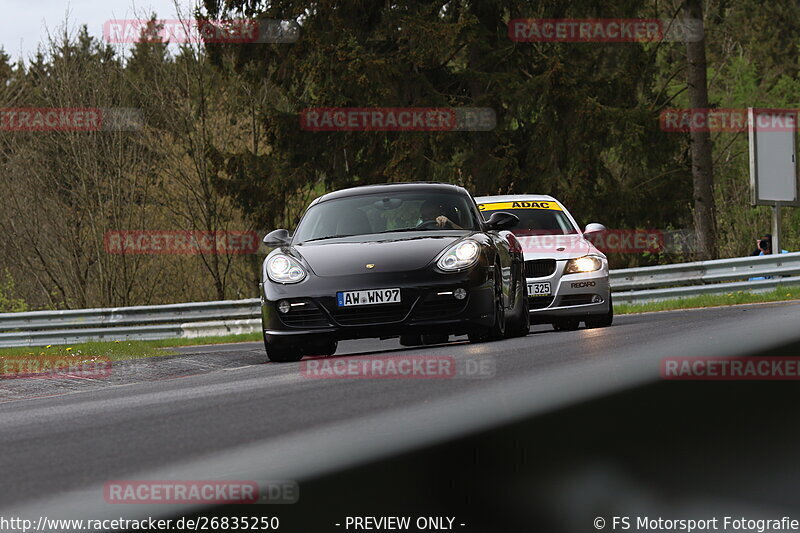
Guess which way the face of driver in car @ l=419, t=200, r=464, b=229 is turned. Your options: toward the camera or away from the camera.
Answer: toward the camera

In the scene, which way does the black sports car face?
toward the camera

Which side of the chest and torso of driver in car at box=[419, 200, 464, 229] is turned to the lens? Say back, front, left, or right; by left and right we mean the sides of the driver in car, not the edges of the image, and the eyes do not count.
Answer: front

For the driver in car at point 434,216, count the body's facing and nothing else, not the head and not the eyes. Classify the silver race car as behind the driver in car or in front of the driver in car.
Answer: behind

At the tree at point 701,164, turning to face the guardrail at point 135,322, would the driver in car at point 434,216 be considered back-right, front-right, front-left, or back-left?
front-left

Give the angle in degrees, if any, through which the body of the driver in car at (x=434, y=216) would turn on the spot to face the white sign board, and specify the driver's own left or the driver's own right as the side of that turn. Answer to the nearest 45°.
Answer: approximately 135° to the driver's own left

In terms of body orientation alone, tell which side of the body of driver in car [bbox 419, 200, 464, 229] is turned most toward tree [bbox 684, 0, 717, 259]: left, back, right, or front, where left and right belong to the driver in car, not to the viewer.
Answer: back
